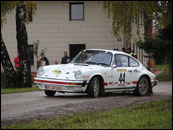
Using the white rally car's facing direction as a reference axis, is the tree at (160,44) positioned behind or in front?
behind

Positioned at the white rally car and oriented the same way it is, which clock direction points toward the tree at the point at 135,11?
The tree is roughly at 5 o'clock from the white rally car.

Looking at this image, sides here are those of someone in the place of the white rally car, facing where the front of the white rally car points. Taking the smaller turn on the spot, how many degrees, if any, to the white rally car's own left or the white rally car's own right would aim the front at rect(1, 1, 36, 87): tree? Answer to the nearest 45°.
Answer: approximately 90° to the white rally car's own right

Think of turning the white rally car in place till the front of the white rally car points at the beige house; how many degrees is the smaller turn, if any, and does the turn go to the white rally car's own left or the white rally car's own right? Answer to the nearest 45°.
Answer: approximately 135° to the white rally car's own right

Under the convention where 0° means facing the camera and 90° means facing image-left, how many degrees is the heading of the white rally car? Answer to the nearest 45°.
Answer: approximately 45°
